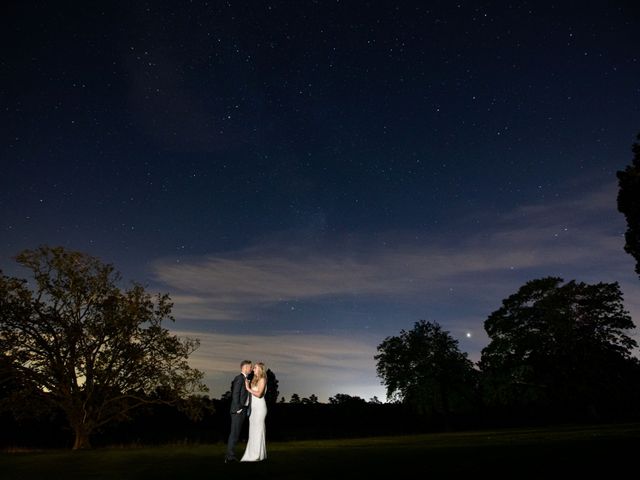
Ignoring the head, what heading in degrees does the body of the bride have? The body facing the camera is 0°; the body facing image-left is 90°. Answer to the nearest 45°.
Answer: approximately 90°

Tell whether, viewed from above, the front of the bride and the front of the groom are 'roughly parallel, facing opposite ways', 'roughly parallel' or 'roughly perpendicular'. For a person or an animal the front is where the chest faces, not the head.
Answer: roughly parallel, facing opposite ways

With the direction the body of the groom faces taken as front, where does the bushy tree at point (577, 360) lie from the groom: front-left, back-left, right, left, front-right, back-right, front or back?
front-left

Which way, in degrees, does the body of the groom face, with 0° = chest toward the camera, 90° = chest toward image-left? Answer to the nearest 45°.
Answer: approximately 270°

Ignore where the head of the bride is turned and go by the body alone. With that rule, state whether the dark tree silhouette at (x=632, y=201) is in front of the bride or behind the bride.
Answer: behind

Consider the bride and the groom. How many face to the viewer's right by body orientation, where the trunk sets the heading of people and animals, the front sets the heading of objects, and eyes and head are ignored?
1

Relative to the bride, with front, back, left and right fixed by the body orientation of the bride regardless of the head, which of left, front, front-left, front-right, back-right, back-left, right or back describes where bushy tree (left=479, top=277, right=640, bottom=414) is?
back-right
